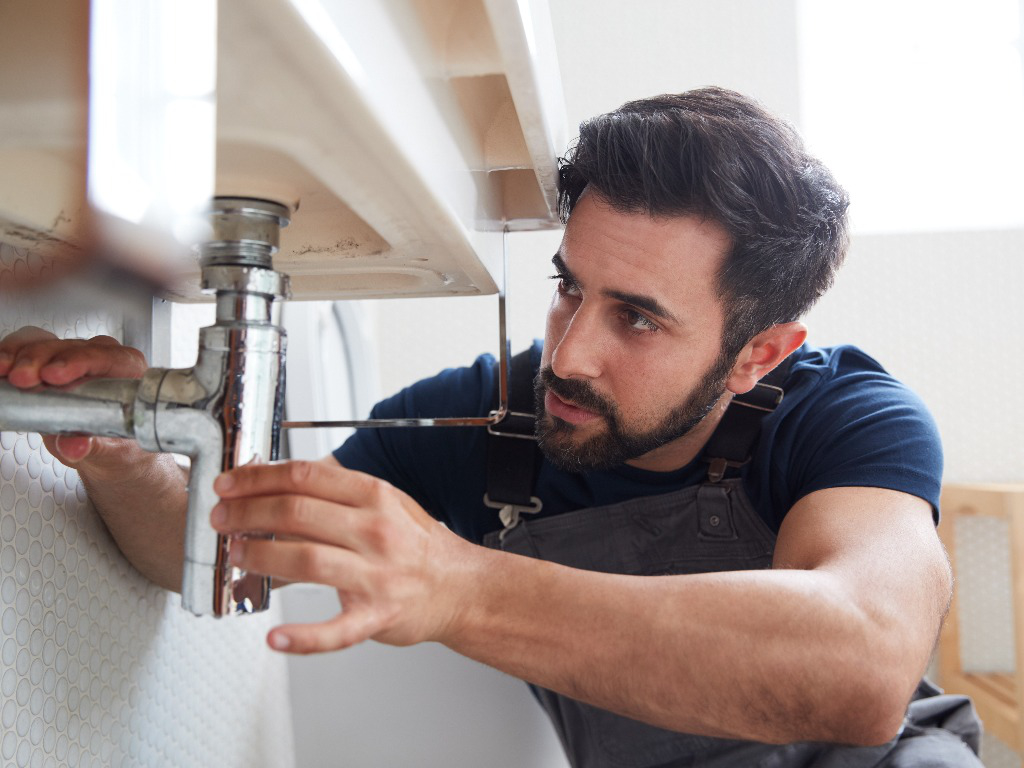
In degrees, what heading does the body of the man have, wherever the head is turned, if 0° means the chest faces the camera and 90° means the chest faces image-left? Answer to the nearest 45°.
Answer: approximately 45°

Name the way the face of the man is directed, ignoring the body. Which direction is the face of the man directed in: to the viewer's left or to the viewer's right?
to the viewer's left
